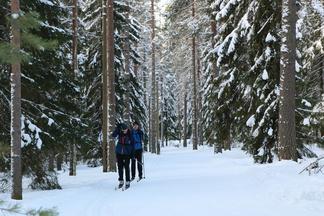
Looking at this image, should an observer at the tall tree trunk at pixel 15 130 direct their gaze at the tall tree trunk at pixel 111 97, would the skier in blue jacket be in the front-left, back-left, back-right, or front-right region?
front-right

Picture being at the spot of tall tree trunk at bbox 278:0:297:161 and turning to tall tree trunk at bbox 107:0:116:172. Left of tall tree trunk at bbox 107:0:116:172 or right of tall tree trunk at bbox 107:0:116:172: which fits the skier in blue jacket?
left

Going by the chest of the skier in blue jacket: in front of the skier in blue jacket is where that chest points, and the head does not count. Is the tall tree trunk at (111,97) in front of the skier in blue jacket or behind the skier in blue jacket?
behind

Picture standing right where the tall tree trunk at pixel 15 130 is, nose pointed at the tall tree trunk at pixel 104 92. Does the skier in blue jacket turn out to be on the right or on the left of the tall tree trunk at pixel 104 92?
right

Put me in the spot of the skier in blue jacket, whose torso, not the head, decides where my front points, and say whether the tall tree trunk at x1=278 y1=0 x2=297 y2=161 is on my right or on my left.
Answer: on my left

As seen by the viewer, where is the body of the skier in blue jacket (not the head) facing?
toward the camera

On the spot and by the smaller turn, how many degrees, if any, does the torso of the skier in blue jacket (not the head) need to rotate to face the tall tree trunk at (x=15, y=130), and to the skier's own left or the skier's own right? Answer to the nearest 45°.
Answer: approximately 45° to the skier's own right

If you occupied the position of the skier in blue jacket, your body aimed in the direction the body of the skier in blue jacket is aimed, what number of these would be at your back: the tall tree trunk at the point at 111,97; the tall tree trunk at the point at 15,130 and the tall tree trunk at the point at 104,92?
2

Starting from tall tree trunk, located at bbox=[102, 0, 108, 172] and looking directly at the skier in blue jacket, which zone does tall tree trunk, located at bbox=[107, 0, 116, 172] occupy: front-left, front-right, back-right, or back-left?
front-left
